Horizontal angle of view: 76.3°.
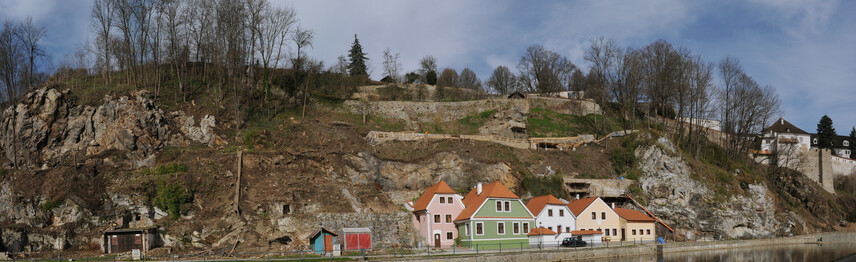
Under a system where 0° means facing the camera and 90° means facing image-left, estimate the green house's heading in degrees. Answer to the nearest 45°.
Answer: approximately 0°

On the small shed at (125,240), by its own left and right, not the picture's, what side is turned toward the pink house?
left

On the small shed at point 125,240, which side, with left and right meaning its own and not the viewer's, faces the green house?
left

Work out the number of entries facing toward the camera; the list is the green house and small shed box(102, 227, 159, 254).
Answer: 2

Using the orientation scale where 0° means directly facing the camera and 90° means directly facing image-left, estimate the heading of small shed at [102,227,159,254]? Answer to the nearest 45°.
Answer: approximately 0°

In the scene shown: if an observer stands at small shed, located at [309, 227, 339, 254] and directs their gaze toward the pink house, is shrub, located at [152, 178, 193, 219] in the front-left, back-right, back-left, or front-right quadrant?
back-left

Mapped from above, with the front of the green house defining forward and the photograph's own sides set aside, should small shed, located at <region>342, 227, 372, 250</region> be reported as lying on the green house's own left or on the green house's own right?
on the green house's own right

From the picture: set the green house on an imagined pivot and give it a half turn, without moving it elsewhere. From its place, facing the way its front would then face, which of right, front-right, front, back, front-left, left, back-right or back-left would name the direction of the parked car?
right

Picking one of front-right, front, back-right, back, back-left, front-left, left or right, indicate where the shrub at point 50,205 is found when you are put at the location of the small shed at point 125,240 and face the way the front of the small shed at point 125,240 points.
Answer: back-right

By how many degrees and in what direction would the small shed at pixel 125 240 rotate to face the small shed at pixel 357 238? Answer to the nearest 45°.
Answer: approximately 90° to its left

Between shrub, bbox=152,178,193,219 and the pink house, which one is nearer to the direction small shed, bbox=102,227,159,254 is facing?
the pink house

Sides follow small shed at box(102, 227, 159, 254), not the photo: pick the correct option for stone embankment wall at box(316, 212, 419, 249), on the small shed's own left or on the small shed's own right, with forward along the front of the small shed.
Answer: on the small shed's own left

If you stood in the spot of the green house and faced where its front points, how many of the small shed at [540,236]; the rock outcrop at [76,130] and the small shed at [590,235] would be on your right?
1

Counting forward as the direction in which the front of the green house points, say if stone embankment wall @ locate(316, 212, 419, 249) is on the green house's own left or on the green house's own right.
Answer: on the green house's own right
